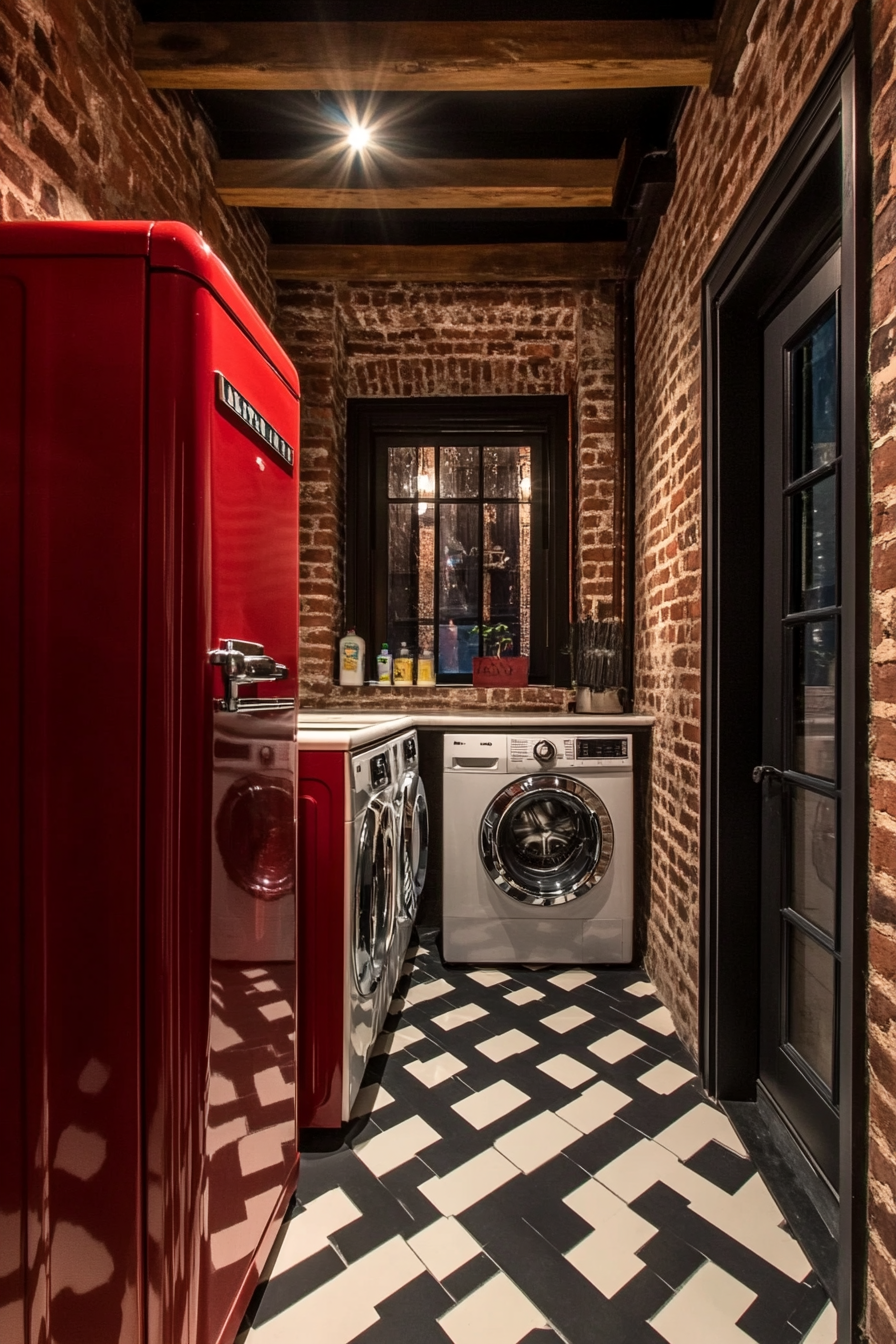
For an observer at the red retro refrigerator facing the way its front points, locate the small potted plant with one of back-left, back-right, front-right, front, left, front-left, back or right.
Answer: front-left

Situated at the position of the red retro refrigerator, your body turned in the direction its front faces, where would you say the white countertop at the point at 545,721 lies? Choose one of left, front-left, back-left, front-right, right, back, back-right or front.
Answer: front-left

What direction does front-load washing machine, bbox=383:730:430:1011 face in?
to the viewer's right

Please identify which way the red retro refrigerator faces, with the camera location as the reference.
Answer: facing to the right of the viewer

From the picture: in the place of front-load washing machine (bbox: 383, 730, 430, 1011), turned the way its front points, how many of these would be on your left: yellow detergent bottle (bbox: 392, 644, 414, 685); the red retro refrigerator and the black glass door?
1

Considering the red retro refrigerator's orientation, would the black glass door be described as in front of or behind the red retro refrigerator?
in front

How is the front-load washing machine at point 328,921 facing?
to the viewer's right

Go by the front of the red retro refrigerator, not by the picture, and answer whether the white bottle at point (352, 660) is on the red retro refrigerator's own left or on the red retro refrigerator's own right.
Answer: on the red retro refrigerator's own left

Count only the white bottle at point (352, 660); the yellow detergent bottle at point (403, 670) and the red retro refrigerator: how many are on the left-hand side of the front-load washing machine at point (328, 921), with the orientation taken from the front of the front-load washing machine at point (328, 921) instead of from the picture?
2
